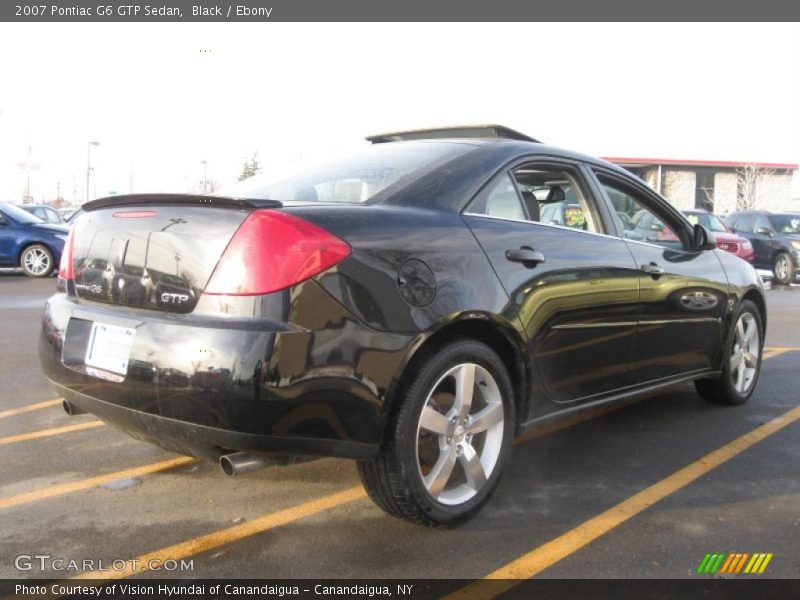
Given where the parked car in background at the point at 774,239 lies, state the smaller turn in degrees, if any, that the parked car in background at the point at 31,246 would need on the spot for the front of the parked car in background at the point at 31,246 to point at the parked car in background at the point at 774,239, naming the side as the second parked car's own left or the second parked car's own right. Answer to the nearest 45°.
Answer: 0° — it already faces it

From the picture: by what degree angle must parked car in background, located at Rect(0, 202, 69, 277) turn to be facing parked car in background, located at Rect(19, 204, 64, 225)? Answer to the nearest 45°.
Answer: approximately 90° to its left

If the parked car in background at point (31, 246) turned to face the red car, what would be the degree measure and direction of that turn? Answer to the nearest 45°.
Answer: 0° — it already faces it

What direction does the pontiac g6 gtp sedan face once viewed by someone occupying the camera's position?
facing away from the viewer and to the right of the viewer

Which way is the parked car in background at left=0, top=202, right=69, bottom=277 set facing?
to the viewer's right

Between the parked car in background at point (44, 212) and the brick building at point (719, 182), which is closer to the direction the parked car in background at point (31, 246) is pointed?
the brick building
